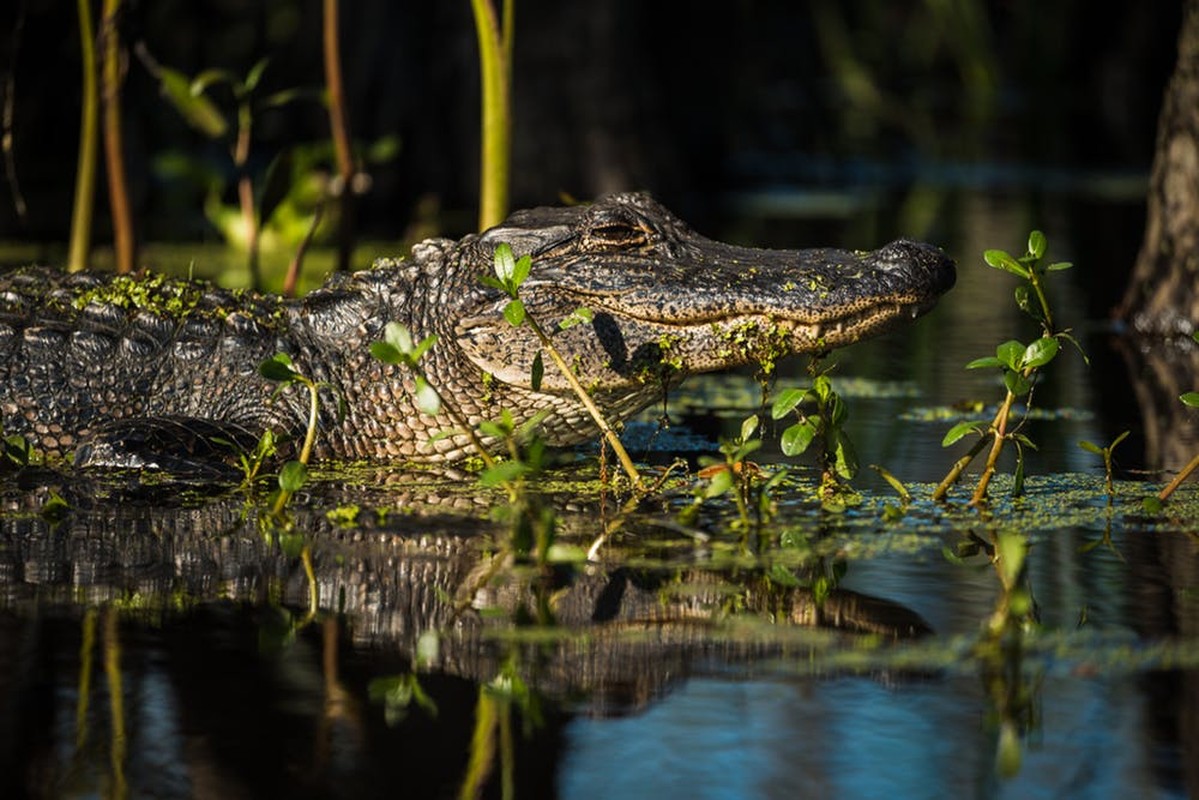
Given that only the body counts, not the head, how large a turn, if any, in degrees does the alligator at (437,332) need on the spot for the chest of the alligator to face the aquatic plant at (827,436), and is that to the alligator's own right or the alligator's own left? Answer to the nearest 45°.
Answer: approximately 45° to the alligator's own right

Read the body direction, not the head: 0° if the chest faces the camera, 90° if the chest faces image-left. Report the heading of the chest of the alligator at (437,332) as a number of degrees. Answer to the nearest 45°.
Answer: approximately 270°

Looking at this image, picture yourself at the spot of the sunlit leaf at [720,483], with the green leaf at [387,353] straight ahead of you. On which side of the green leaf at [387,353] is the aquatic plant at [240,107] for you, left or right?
right

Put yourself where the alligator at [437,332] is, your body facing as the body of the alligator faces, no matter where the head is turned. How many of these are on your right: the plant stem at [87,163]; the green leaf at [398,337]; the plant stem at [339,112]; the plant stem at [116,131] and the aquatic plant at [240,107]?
1

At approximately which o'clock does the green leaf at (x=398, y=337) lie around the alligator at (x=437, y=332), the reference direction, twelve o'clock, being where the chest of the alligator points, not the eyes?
The green leaf is roughly at 3 o'clock from the alligator.

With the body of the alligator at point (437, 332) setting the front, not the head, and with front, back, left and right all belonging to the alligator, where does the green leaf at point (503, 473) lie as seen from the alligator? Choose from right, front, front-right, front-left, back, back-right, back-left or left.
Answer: right

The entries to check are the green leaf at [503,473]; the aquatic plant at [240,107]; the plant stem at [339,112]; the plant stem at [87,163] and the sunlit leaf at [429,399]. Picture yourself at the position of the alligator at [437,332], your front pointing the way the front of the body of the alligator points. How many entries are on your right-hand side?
2

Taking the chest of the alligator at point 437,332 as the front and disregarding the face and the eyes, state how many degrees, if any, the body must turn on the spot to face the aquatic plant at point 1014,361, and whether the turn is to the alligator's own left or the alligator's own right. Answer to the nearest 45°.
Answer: approximately 45° to the alligator's own right

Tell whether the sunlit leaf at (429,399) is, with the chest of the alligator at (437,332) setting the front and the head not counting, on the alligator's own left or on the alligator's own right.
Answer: on the alligator's own right

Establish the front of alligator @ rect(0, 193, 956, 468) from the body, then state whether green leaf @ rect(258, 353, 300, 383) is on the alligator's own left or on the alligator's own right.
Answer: on the alligator's own right

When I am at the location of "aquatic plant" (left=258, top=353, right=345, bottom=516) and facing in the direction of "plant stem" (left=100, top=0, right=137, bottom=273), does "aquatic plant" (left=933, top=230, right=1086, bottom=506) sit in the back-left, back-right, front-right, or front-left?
back-right
